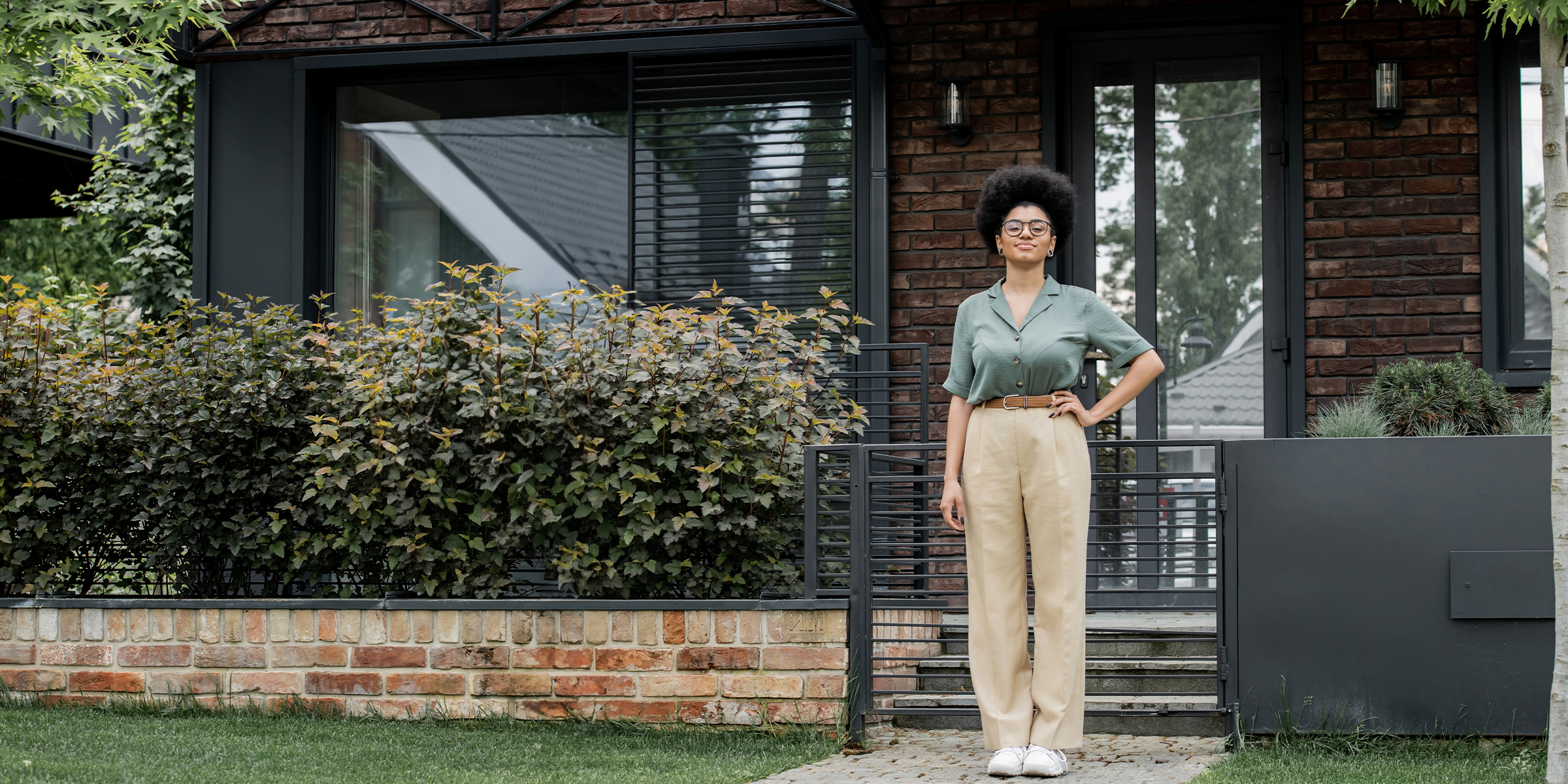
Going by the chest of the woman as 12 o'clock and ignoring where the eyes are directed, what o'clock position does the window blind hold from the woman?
The window blind is roughly at 5 o'clock from the woman.

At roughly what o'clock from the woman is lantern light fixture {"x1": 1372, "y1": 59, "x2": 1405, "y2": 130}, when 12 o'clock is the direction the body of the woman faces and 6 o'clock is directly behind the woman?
The lantern light fixture is roughly at 7 o'clock from the woman.

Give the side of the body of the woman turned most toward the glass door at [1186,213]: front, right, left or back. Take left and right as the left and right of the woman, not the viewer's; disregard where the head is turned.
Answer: back

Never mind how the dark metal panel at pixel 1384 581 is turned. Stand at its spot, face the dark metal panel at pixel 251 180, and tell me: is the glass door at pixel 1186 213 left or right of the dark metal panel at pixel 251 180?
right

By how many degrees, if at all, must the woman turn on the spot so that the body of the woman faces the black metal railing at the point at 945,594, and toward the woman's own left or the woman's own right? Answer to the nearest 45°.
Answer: approximately 180°

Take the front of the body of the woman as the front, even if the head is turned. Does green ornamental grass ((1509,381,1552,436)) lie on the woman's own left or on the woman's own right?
on the woman's own left

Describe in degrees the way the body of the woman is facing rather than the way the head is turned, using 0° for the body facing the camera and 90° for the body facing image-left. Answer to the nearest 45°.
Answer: approximately 0°

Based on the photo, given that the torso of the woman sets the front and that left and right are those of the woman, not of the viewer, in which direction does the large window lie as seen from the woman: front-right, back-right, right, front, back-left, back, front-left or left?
back-right

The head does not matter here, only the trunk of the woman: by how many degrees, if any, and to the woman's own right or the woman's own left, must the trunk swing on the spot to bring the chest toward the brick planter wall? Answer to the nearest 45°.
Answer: approximately 90° to the woman's own right

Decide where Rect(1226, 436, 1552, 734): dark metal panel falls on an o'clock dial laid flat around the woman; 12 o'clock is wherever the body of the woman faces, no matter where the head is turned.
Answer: The dark metal panel is roughly at 8 o'clock from the woman.

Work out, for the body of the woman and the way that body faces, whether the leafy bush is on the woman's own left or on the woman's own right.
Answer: on the woman's own right
